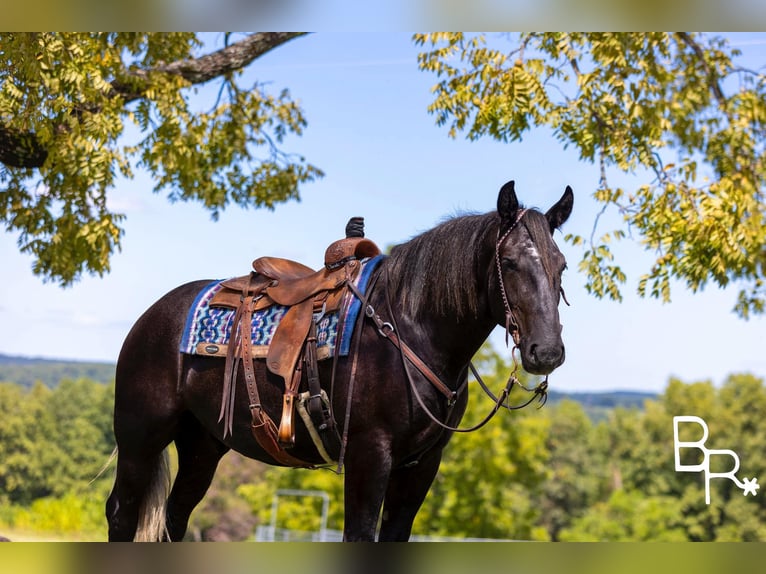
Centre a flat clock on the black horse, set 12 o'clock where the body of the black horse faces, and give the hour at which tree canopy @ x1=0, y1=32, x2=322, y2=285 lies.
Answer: The tree canopy is roughly at 8 o'clock from the black horse.

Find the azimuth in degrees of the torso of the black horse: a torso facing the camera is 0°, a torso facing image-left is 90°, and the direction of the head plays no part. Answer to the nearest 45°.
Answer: approximately 270°
